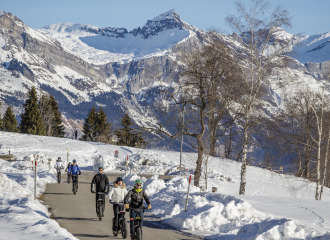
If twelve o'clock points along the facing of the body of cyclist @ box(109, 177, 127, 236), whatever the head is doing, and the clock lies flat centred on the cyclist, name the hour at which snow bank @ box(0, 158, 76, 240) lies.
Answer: The snow bank is roughly at 3 o'clock from the cyclist.

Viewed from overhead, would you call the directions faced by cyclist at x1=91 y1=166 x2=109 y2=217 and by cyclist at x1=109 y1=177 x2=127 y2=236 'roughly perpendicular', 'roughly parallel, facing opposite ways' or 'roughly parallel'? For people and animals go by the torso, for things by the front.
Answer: roughly parallel

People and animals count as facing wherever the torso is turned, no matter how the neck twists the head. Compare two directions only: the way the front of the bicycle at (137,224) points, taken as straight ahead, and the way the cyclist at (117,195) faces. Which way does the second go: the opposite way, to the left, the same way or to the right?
the same way

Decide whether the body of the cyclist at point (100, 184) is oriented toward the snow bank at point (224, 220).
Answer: no

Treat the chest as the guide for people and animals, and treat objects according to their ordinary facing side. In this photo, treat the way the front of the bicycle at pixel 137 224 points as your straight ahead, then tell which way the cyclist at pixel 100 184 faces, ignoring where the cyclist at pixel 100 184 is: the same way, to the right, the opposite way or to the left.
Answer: the same way

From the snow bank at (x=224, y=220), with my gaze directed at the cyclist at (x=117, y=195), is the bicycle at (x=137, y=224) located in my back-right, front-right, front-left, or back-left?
front-left

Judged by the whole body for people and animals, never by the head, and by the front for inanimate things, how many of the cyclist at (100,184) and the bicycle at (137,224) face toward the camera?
2

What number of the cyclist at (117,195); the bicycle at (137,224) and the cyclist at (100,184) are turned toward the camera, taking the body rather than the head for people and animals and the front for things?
3

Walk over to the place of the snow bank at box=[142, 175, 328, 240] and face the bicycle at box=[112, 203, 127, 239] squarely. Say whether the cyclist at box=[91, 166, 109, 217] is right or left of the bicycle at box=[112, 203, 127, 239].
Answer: right

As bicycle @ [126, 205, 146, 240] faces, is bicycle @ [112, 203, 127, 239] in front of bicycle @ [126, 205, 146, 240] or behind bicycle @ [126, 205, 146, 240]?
behind

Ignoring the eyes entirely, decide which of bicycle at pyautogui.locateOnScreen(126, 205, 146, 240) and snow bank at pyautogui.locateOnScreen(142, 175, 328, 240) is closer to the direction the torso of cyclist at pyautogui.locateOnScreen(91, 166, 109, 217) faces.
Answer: the bicycle

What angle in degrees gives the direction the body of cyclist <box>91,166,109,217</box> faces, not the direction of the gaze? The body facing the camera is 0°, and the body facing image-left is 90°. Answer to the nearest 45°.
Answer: approximately 0°

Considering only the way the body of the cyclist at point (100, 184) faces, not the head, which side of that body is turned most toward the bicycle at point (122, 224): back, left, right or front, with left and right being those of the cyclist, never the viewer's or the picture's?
front

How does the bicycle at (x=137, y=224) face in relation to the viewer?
toward the camera

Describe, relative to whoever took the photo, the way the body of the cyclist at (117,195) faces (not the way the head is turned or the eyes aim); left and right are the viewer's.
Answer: facing the viewer

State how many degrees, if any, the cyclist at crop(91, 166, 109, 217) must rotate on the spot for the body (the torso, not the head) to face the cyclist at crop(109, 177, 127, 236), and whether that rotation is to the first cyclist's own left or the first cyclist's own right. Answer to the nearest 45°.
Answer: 0° — they already face them
